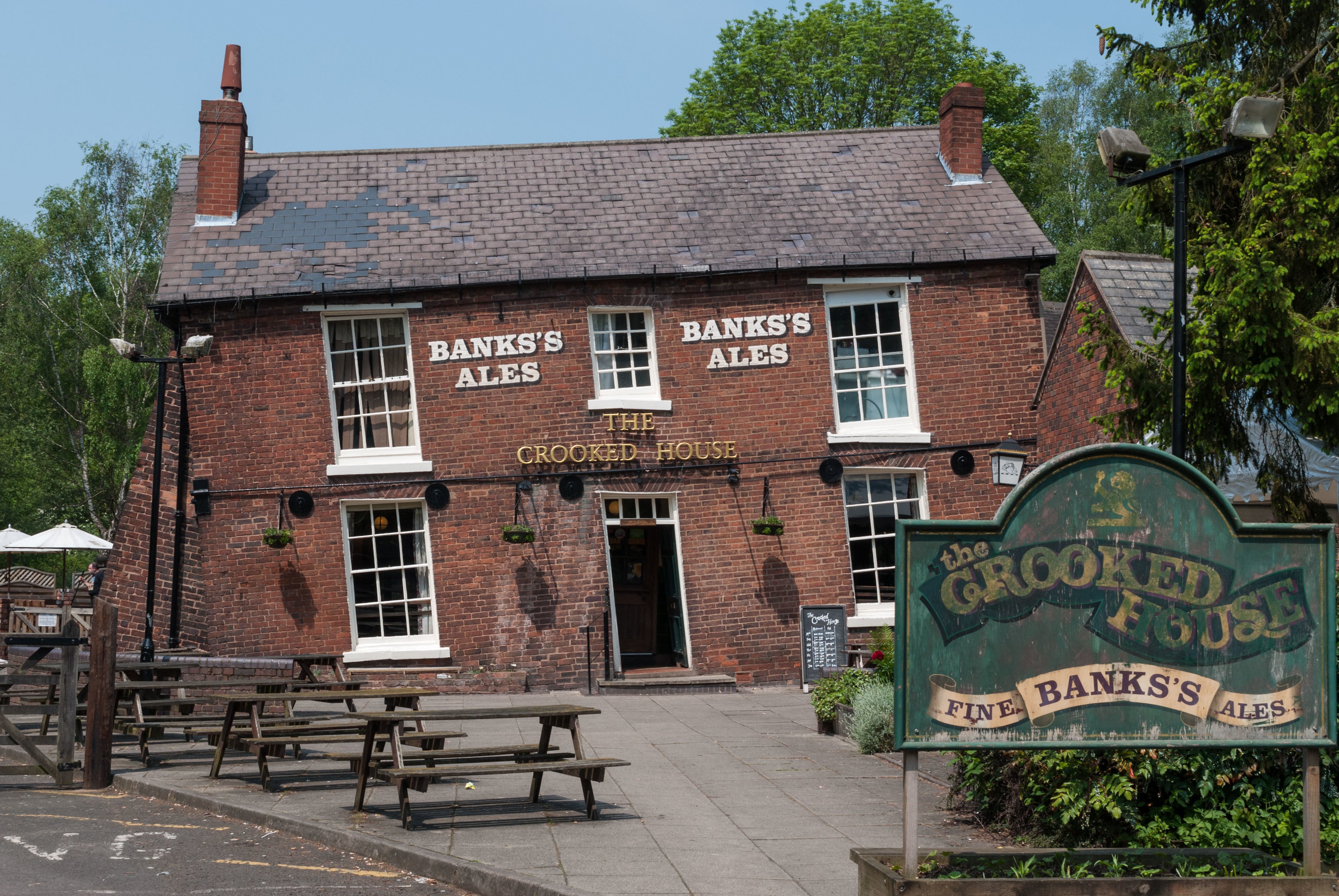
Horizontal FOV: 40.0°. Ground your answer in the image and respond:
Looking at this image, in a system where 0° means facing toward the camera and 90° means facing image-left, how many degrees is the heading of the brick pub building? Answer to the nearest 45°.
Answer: approximately 0°

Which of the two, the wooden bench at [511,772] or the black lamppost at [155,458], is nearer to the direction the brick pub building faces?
the wooden bench

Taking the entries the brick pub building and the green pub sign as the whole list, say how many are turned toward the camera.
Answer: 2

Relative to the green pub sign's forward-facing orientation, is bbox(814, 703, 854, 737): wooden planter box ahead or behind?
behind

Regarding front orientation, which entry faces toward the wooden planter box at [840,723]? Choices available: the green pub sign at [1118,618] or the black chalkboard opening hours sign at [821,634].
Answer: the black chalkboard opening hours sign

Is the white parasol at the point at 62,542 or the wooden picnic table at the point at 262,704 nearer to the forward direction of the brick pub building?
the wooden picnic table

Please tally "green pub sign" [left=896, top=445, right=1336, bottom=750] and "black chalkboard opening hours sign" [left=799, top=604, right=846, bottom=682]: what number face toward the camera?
2

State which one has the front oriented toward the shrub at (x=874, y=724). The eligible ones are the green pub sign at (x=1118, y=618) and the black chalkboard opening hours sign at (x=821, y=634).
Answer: the black chalkboard opening hours sign

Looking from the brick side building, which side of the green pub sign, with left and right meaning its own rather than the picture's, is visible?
back
